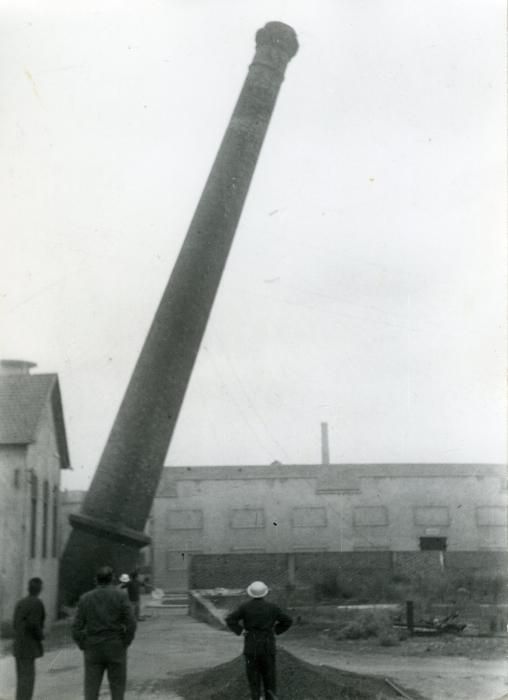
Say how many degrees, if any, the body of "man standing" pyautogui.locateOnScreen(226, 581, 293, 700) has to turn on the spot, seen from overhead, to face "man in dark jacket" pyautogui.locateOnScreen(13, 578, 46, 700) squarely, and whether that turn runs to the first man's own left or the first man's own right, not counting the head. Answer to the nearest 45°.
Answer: approximately 90° to the first man's own left

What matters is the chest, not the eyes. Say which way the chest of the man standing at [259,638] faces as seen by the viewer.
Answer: away from the camera

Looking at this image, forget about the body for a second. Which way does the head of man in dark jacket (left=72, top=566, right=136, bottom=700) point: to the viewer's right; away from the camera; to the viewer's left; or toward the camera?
away from the camera

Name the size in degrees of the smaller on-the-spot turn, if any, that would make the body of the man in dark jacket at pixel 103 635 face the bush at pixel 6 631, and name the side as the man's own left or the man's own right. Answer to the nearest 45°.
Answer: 0° — they already face it

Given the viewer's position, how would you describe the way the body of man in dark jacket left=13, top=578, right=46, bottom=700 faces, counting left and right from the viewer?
facing away from the viewer and to the right of the viewer

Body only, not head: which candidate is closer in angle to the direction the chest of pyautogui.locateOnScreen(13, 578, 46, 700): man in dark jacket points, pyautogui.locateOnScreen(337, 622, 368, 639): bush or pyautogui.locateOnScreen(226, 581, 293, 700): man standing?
the bush

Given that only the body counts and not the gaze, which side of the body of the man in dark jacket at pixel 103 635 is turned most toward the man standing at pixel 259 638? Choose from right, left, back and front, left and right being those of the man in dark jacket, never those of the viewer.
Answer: right

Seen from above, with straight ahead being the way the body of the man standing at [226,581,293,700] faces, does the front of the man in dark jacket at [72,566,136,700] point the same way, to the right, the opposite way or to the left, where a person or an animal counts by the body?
the same way

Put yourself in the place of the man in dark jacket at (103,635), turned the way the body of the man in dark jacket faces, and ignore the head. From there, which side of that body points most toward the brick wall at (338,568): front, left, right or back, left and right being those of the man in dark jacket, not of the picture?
front

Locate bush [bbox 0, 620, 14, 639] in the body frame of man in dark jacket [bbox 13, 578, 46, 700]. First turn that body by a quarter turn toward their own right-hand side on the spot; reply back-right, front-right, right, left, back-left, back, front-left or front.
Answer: back-left

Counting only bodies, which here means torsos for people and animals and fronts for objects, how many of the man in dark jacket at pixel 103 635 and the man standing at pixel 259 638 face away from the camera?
2

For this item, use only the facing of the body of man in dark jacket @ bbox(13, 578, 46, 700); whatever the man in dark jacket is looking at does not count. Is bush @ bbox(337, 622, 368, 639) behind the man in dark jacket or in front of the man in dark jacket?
in front

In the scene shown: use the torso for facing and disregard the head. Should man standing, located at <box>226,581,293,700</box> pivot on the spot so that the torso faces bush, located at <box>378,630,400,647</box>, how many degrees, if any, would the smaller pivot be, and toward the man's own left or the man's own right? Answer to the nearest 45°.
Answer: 0° — they already face it

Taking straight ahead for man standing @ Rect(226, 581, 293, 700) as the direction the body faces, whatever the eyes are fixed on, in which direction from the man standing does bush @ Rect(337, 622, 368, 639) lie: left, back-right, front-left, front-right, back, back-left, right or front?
front

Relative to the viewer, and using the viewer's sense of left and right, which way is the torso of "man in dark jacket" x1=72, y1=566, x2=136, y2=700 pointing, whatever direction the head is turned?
facing away from the viewer
